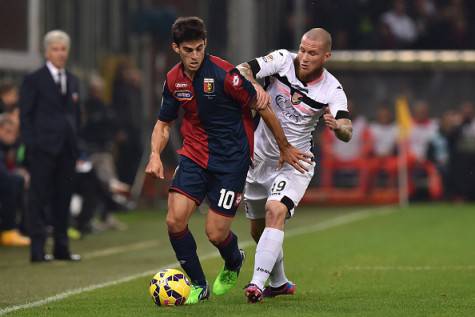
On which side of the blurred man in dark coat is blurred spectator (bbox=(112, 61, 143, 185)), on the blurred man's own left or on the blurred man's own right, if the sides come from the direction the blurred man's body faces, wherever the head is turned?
on the blurred man's own left

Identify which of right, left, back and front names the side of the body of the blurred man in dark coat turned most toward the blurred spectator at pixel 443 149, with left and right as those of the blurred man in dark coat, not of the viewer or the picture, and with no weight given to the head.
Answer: left

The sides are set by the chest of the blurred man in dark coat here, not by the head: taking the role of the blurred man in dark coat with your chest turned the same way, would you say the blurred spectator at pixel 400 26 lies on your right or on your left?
on your left

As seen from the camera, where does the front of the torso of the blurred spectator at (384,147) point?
toward the camera

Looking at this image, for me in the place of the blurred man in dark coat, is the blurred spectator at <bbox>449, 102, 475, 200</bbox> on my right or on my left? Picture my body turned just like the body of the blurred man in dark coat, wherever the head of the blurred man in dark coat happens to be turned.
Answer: on my left

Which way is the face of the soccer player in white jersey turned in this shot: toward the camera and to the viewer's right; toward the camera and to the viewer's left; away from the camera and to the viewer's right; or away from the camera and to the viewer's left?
toward the camera and to the viewer's left

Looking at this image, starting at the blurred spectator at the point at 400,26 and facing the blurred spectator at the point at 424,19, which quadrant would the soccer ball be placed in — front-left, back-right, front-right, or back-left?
back-right

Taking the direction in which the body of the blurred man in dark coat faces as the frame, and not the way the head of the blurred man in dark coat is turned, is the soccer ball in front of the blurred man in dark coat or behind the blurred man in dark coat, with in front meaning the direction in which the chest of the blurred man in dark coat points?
in front

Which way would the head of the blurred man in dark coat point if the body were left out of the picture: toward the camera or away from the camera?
toward the camera
